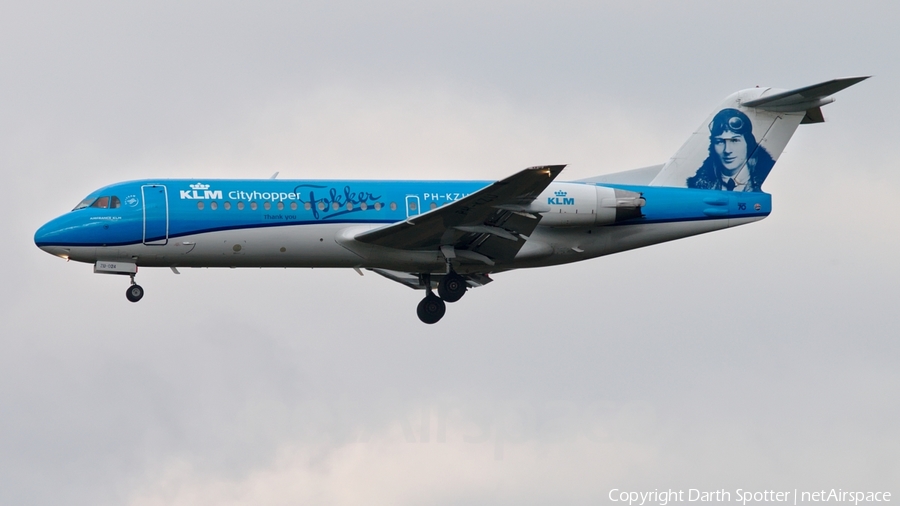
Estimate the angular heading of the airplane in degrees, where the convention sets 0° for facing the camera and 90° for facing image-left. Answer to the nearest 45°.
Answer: approximately 90°
